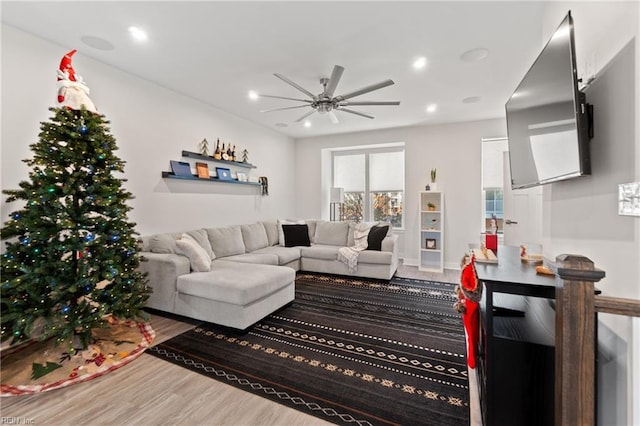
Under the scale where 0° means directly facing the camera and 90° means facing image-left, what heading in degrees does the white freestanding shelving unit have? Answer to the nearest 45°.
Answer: approximately 0°

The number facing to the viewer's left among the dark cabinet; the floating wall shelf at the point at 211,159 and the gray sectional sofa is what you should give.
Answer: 1

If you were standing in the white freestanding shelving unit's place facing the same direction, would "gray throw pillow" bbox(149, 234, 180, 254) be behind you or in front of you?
in front

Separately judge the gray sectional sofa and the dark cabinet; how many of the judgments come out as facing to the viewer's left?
1

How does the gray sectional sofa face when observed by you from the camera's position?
facing the viewer and to the right of the viewer

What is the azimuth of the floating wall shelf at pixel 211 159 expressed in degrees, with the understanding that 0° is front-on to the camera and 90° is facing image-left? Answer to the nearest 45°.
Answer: approximately 315°

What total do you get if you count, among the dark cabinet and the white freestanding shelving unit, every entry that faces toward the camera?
1

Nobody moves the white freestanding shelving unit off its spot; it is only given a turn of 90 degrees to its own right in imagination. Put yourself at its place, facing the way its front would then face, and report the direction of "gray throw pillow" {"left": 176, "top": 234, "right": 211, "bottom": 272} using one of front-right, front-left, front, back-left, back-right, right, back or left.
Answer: front-left

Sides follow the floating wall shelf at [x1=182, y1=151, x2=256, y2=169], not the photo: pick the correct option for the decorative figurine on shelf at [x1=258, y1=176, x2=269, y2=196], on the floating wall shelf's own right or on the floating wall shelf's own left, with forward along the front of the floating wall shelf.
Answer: on the floating wall shelf's own left

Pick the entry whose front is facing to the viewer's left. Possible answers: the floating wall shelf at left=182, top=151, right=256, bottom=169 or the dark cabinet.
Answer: the dark cabinet

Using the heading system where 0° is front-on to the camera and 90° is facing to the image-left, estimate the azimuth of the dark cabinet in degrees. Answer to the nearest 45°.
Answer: approximately 90°
